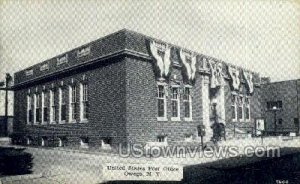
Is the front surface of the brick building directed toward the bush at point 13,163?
no

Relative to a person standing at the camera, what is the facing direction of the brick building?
facing the viewer and to the right of the viewer

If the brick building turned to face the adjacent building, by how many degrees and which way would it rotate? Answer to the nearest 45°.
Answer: approximately 90° to its left
